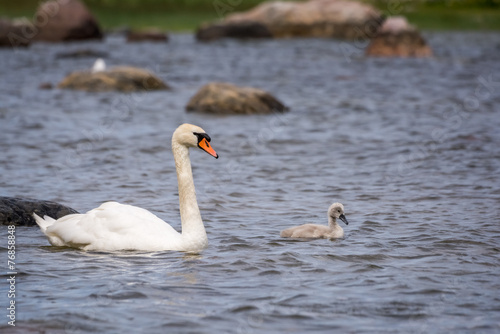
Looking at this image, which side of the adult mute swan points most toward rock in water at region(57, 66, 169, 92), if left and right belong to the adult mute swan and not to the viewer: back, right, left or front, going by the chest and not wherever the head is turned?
left

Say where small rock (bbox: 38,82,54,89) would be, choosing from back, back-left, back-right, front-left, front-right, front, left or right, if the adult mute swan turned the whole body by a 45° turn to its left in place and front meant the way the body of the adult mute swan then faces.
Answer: front-left

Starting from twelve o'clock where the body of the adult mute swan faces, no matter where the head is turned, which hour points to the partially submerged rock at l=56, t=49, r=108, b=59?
The partially submerged rock is roughly at 9 o'clock from the adult mute swan.

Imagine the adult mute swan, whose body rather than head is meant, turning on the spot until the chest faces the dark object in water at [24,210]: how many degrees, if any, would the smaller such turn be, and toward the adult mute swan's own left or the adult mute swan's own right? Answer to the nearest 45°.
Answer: approximately 135° to the adult mute swan's own left

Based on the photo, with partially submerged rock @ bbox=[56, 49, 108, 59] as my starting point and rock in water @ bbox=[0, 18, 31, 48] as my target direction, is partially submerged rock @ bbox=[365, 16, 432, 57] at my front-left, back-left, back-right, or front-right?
back-right

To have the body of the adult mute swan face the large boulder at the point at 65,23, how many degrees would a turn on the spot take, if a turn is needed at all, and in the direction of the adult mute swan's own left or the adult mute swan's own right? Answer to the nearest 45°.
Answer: approximately 90° to the adult mute swan's own left

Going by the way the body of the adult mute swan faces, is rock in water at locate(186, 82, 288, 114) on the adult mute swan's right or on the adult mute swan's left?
on the adult mute swan's left

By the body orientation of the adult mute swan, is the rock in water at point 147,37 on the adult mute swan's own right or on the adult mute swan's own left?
on the adult mute swan's own left

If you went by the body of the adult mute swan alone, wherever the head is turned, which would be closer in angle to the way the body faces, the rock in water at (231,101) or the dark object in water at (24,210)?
the rock in water

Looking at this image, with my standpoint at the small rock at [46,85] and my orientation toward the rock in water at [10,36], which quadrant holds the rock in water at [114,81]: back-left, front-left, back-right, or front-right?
back-right

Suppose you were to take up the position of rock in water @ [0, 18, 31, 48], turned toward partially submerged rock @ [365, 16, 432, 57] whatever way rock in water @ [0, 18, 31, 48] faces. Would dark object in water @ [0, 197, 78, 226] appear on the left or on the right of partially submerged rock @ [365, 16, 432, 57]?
right

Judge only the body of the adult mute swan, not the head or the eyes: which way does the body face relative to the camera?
to the viewer's right
